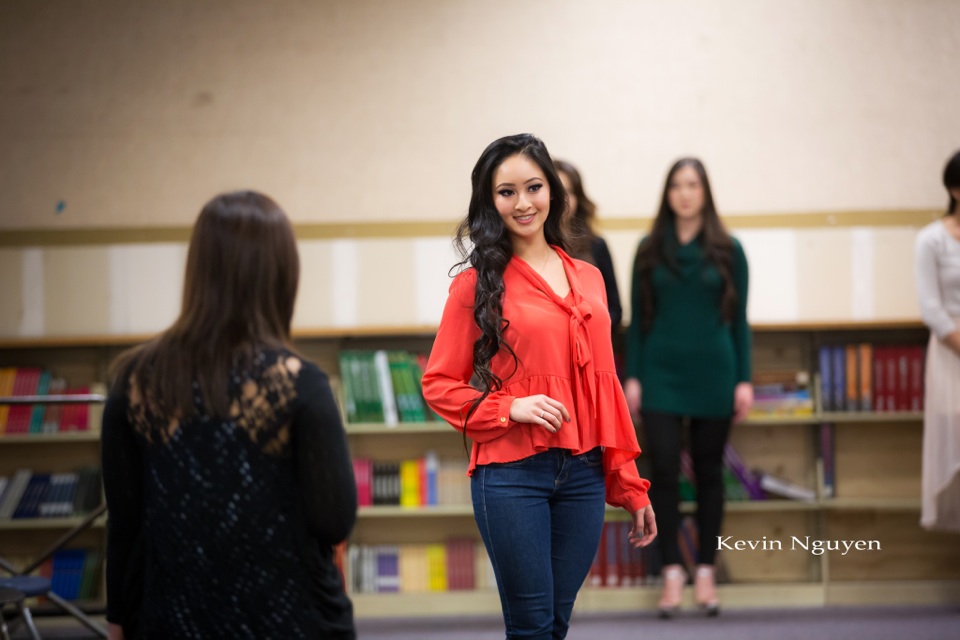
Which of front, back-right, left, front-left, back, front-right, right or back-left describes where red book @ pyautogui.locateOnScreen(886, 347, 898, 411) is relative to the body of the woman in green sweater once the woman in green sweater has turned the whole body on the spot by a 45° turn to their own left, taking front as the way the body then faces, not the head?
left

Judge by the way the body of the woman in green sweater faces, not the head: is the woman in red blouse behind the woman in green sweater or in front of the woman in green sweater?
in front

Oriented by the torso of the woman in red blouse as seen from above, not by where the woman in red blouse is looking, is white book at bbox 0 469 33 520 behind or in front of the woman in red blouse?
behind

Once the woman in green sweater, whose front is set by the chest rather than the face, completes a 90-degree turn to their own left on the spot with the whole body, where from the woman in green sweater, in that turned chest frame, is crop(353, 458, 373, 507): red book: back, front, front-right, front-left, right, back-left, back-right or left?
back

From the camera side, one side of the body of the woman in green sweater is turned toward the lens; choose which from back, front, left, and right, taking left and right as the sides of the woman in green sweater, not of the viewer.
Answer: front

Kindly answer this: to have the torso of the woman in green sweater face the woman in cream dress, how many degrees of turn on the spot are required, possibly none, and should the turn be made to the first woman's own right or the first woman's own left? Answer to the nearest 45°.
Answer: approximately 90° to the first woman's own left

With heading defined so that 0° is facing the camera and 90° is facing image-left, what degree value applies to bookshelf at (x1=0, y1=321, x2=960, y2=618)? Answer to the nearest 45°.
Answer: approximately 0°

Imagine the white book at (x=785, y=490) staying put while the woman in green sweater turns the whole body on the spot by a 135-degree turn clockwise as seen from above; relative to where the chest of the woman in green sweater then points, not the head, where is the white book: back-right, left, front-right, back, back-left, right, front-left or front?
right

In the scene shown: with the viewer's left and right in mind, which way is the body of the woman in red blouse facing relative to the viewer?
facing the viewer and to the right of the viewer

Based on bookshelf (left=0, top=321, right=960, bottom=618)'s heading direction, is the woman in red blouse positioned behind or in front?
in front

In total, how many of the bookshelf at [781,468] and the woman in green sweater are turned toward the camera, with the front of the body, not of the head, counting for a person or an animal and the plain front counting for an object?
2
